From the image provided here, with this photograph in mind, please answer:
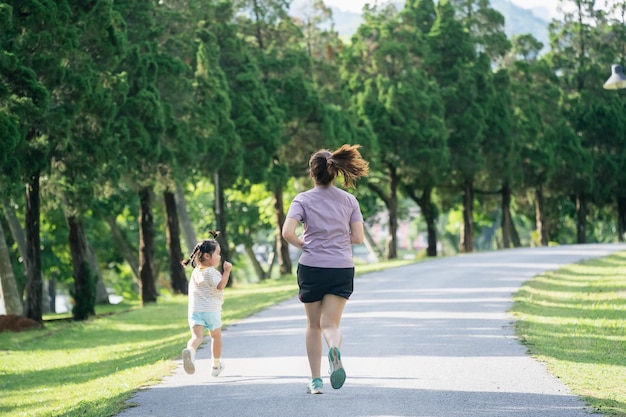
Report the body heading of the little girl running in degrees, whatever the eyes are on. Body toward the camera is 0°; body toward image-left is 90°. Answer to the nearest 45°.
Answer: approximately 225°

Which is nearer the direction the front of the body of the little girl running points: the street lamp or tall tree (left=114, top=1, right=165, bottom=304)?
the street lamp

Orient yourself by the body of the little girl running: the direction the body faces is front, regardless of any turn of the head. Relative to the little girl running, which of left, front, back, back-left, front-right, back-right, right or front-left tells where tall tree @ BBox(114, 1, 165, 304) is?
front-left

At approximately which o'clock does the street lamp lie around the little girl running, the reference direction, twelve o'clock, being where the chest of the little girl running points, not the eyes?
The street lamp is roughly at 12 o'clock from the little girl running.

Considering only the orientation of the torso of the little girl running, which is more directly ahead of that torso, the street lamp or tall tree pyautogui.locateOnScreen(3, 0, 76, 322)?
the street lamp

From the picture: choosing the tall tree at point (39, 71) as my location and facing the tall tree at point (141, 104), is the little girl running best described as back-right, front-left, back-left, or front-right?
back-right

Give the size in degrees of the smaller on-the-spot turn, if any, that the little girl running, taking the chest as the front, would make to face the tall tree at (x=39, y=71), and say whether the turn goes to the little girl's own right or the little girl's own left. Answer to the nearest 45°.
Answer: approximately 45° to the little girl's own left
